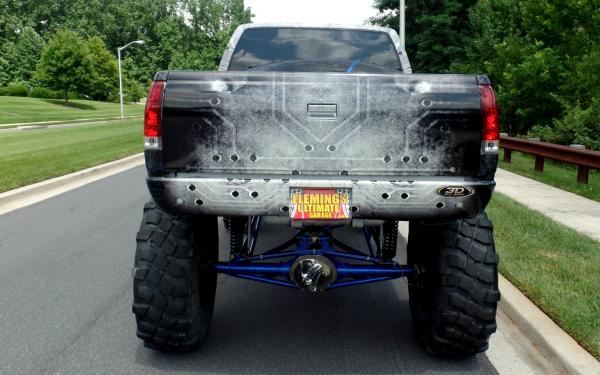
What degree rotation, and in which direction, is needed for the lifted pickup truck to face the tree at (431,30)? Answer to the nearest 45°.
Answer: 0° — it already faces it

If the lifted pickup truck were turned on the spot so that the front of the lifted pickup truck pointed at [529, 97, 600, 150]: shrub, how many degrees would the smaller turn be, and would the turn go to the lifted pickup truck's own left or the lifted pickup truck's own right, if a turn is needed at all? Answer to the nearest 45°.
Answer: approximately 45° to the lifted pickup truck's own right

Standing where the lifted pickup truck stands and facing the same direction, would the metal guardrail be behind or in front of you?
in front

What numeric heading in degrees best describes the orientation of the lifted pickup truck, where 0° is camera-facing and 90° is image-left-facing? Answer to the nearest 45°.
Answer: approximately 180°

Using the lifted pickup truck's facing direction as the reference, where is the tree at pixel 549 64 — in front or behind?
in front
